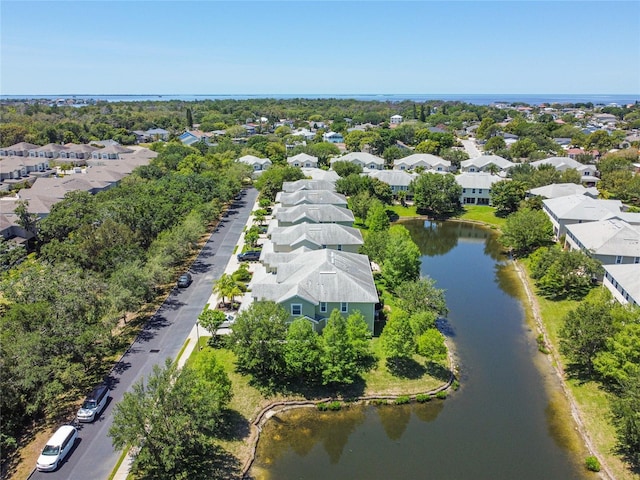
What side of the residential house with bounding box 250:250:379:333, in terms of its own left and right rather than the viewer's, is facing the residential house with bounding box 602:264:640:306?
back

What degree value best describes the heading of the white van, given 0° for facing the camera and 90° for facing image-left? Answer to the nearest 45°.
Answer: approximately 45°

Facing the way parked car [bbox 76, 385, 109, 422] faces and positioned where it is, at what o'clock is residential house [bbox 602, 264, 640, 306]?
The residential house is roughly at 8 o'clock from the parked car.

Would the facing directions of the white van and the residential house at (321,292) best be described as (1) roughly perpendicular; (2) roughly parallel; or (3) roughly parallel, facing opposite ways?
roughly perpendicular

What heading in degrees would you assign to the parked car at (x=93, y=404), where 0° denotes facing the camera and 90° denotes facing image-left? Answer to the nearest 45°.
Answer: approximately 45°

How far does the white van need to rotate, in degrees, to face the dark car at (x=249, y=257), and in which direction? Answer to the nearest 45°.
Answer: approximately 180°

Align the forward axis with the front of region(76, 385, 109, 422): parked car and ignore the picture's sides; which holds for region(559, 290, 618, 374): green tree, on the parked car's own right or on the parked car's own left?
on the parked car's own left

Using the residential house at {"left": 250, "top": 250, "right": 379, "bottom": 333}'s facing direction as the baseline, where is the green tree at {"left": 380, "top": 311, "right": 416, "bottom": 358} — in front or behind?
behind

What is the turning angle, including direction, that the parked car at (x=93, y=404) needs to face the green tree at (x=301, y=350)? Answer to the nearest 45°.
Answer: approximately 135° to its left

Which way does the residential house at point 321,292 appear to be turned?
to the viewer's left

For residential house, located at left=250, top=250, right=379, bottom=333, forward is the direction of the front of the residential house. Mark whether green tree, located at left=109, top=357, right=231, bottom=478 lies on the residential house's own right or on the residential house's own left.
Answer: on the residential house's own left

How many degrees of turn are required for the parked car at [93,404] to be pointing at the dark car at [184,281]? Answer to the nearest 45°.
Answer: approximately 180°
